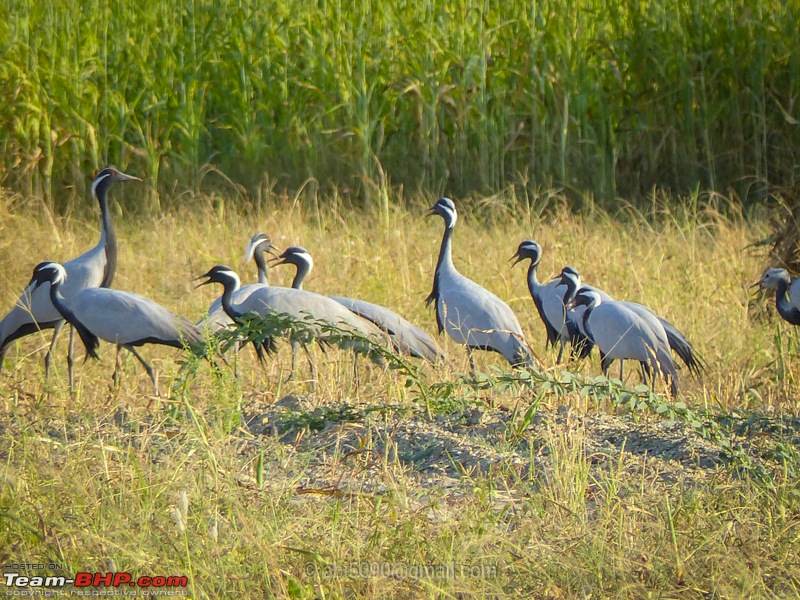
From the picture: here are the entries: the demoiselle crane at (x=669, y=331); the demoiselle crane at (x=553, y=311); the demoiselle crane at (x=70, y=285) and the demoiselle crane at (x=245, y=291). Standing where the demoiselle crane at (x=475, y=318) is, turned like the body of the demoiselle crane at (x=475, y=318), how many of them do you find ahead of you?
2

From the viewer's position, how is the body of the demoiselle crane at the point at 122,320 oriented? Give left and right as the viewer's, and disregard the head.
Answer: facing to the left of the viewer

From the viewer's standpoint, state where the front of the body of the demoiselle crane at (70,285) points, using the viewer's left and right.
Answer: facing to the right of the viewer

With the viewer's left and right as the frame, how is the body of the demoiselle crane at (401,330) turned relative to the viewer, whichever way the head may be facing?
facing to the left of the viewer

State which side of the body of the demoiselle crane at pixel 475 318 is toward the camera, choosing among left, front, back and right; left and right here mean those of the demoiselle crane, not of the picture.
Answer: left

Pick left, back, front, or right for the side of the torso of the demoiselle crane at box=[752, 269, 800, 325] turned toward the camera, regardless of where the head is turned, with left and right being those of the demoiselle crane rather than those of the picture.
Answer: left

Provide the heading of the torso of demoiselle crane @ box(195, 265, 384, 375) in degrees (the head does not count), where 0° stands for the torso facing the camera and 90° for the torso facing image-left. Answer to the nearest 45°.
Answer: approximately 90°

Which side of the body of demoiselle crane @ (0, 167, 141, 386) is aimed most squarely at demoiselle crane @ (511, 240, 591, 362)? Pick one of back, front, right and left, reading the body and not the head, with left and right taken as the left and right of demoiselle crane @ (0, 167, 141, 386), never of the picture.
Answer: front

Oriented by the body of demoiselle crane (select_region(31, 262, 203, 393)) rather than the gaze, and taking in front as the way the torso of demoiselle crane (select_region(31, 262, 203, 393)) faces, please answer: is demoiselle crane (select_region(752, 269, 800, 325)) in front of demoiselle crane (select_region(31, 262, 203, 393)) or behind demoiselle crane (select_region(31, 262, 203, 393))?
behind

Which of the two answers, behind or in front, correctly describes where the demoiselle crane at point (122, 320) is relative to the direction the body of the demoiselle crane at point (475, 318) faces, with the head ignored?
in front

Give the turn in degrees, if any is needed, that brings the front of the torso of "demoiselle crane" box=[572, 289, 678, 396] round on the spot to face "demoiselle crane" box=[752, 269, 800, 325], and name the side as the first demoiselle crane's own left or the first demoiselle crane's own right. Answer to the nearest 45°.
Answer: approximately 135° to the first demoiselle crane's own right

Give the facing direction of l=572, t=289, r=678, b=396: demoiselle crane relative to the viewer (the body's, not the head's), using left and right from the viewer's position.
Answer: facing to the left of the viewer
